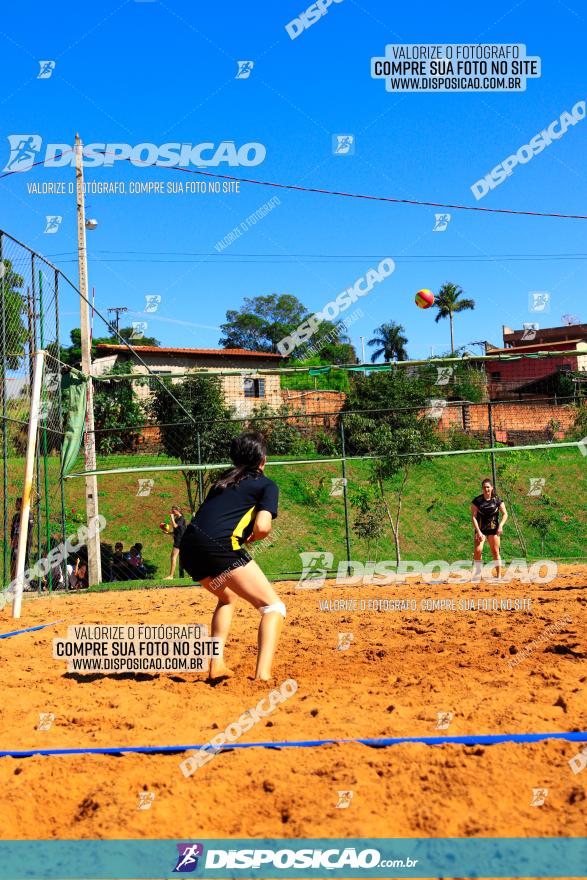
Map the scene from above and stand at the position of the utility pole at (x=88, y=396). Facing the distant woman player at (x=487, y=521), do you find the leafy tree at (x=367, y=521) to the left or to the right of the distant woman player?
left

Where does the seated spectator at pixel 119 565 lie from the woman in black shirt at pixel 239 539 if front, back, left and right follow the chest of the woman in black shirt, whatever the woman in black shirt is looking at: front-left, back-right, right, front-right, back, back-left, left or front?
front-left

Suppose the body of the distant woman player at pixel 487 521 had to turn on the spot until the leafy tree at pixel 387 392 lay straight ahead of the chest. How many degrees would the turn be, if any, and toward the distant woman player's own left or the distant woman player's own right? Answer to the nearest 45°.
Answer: approximately 180°

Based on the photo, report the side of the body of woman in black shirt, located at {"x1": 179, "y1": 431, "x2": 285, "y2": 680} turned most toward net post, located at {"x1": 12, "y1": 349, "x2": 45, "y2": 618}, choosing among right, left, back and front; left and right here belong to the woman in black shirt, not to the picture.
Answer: left

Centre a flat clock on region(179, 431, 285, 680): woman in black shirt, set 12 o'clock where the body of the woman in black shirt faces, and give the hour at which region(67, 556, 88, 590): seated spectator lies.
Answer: The seated spectator is roughly at 10 o'clock from the woman in black shirt.

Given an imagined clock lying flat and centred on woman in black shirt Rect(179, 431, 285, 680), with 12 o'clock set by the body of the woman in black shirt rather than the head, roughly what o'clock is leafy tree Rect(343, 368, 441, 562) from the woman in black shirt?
The leafy tree is roughly at 11 o'clock from the woman in black shirt.

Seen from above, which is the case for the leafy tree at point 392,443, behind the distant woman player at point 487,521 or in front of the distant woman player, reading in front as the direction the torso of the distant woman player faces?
behind

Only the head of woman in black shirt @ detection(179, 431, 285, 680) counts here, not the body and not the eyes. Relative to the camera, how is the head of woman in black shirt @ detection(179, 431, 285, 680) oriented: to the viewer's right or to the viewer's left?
to the viewer's right

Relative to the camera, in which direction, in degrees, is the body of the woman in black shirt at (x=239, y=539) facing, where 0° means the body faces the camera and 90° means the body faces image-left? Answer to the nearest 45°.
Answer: approximately 225°

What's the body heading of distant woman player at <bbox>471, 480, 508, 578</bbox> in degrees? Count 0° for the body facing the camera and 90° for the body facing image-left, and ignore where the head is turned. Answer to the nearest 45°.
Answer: approximately 0°

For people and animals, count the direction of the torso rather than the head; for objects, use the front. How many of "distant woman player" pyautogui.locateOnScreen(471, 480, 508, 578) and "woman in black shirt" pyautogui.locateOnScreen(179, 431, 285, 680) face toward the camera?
1

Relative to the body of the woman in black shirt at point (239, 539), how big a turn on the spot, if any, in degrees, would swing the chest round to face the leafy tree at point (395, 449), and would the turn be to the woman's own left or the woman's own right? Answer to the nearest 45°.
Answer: approximately 45° to the woman's own left
